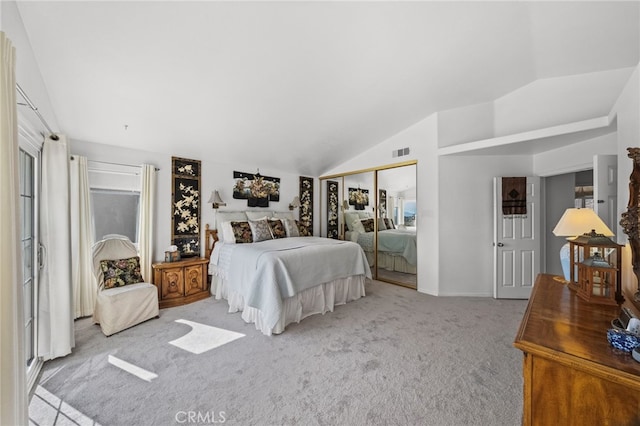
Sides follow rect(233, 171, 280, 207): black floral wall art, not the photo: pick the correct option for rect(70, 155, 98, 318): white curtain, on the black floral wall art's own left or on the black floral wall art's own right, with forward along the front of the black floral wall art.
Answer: on the black floral wall art's own right

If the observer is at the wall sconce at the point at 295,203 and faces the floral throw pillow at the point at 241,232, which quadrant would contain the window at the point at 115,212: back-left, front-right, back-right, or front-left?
front-right

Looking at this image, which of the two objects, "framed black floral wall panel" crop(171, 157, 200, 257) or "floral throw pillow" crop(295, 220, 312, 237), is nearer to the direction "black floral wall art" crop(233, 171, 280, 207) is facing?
the floral throw pillow

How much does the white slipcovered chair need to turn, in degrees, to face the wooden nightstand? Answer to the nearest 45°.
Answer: approximately 90° to its left

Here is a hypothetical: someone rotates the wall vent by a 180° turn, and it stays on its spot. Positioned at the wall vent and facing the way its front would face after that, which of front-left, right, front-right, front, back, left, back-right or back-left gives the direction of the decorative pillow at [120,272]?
back

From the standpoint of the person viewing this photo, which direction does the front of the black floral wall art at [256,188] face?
facing the viewer and to the right of the viewer

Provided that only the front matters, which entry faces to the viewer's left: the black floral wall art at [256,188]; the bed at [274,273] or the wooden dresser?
the wooden dresser

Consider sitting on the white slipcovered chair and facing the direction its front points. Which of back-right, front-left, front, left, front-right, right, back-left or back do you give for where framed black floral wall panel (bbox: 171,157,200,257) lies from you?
left

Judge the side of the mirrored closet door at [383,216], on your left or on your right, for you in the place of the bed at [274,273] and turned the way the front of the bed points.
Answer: on your left

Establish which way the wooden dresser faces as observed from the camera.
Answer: facing to the left of the viewer

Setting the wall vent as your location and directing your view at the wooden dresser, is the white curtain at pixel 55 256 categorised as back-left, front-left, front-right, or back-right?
front-right

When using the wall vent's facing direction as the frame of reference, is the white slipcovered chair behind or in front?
in front

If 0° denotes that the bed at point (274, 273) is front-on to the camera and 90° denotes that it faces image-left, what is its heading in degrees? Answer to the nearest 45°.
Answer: approximately 315°

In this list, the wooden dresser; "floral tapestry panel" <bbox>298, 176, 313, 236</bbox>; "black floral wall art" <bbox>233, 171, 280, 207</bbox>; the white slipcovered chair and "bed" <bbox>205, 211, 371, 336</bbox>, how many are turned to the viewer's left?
1

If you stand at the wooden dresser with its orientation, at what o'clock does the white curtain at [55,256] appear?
The white curtain is roughly at 11 o'clock from the wooden dresser.

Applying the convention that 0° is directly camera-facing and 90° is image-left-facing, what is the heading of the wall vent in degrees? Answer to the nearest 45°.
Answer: approximately 45°

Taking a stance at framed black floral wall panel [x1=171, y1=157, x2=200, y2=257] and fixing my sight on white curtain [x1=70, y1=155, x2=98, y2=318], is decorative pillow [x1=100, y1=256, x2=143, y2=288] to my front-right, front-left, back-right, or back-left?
front-left
